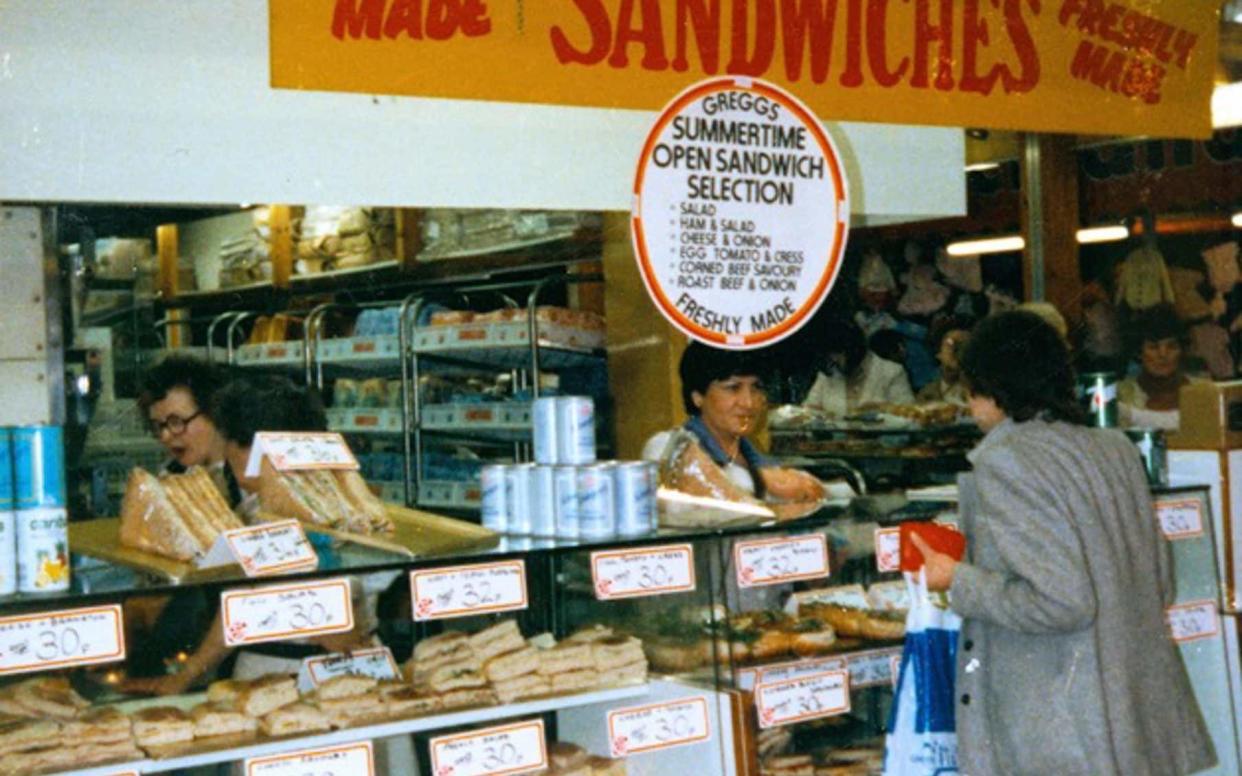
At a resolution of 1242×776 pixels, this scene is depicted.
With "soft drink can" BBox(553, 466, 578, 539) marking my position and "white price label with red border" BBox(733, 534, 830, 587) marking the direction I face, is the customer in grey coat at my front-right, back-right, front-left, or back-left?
front-right

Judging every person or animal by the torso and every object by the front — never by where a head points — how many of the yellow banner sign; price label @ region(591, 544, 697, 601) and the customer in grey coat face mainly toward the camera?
2

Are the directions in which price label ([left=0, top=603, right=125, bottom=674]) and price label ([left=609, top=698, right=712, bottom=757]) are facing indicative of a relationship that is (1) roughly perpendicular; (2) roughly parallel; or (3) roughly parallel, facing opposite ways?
roughly parallel

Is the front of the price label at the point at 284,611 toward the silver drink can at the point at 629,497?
no

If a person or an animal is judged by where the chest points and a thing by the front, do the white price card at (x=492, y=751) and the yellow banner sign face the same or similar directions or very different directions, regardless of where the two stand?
same or similar directions

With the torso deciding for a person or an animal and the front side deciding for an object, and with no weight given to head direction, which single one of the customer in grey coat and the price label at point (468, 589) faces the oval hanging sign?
the customer in grey coat

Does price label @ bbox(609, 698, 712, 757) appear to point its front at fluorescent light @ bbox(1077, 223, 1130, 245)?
no

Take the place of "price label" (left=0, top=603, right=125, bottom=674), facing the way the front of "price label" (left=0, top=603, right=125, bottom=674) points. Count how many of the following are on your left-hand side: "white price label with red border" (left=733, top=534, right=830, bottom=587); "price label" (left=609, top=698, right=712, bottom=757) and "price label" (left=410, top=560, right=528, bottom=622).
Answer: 3

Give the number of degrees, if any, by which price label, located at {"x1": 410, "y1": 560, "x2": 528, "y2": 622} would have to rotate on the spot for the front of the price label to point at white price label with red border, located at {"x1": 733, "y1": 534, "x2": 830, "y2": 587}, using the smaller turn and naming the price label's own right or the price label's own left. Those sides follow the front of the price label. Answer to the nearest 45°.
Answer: approximately 135° to the price label's own left

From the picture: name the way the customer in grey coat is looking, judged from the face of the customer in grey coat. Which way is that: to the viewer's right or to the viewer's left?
to the viewer's left

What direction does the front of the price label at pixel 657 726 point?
toward the camera

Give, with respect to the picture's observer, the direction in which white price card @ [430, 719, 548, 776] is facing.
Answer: facing the viewer

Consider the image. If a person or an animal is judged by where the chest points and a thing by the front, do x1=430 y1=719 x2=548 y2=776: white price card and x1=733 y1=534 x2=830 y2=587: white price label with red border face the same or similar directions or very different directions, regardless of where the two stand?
same or similar directions

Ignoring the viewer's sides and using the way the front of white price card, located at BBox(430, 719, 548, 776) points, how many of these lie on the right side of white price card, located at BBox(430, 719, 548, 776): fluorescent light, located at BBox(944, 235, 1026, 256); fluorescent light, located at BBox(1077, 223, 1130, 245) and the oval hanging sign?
0
